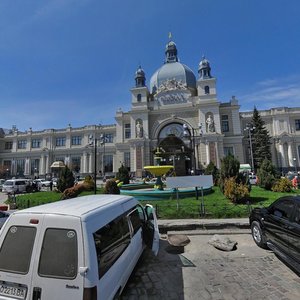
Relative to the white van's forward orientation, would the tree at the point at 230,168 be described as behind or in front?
in front

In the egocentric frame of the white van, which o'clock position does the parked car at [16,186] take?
The parked car is roughly at 10 o'clock from the white van.

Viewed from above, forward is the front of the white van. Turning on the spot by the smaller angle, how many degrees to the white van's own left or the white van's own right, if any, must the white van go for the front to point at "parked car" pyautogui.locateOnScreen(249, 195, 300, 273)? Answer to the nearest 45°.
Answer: approximately 45° to the white van's own right

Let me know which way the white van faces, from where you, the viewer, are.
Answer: facing away from the viewer and to the right of the viewer

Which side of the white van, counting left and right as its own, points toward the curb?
front

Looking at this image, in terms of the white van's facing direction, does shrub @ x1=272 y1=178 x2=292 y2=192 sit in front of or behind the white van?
in front

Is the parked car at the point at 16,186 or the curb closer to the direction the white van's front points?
the curb
